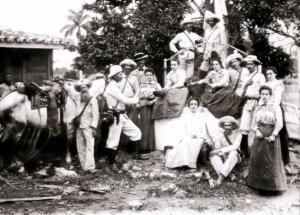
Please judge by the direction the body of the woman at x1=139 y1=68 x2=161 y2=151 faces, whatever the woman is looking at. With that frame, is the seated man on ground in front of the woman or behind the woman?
in front

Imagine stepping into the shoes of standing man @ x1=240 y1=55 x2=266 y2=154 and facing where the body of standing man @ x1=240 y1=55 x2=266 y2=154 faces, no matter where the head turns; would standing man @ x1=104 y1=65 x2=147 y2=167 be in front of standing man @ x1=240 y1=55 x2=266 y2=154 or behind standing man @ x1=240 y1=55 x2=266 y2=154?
in front

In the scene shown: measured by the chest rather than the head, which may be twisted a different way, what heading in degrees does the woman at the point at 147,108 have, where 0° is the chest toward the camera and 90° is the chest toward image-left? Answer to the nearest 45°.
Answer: approximately 0°

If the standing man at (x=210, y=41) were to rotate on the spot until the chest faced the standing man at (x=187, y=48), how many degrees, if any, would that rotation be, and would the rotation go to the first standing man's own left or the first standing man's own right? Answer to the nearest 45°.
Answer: approximately 90° to the first standing man's own right

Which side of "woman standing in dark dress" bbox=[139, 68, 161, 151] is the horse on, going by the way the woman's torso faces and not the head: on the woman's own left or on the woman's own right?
on the woman's own right

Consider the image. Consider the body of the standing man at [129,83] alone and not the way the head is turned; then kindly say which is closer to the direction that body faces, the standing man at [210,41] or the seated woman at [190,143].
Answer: the seated woman
